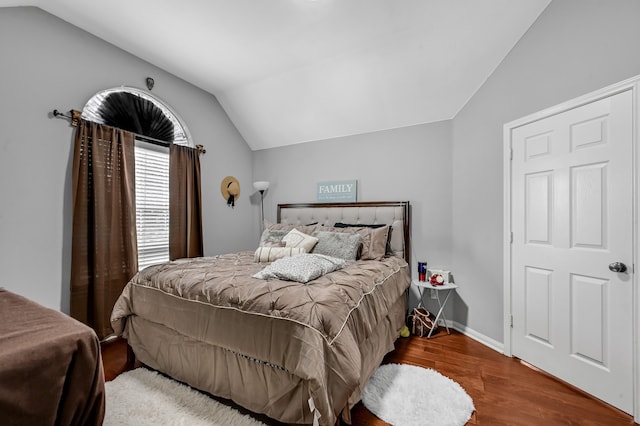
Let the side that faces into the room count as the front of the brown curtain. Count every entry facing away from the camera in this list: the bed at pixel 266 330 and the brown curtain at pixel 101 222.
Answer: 0

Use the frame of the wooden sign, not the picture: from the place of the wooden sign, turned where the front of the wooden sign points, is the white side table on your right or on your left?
on your left

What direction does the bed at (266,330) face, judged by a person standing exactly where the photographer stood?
facing the viewer and to the left of the viewer

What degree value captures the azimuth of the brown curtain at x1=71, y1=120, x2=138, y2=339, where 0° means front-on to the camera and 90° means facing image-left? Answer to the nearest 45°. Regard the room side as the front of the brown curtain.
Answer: approximately 315°

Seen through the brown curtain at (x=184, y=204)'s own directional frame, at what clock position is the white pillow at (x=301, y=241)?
The white pillow is roughly at 12 o'clock from the brown curtain.

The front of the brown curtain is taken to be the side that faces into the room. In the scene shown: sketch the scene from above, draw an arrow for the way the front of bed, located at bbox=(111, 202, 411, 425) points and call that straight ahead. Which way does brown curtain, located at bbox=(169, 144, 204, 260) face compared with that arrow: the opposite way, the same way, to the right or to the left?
to the left

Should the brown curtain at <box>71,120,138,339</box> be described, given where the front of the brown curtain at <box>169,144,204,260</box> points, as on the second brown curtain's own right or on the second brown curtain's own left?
on the second brown curtain's own right

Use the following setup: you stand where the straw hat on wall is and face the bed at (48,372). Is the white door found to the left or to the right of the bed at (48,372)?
left

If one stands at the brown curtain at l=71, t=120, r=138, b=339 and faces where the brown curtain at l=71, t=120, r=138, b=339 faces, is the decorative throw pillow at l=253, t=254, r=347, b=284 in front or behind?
in front

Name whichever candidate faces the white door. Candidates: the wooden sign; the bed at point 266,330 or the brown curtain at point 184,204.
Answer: the brown curtain

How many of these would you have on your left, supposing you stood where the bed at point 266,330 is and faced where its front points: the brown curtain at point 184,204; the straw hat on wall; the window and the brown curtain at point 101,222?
0

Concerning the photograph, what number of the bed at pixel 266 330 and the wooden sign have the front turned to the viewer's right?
0

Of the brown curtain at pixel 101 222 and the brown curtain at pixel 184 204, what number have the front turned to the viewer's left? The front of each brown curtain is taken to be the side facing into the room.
0

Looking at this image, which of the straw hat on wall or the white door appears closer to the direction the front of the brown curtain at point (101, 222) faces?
the white door

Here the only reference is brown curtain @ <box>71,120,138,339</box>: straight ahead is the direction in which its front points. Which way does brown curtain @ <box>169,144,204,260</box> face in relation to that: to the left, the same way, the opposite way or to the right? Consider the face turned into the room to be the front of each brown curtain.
the same way

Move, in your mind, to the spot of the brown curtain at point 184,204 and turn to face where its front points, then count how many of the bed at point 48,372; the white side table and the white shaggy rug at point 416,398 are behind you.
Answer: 0

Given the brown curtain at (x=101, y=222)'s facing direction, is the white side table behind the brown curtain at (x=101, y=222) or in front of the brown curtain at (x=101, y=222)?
in front

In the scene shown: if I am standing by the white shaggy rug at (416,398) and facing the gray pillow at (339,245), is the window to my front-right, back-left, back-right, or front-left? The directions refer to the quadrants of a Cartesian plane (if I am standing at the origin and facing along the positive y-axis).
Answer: front-left
